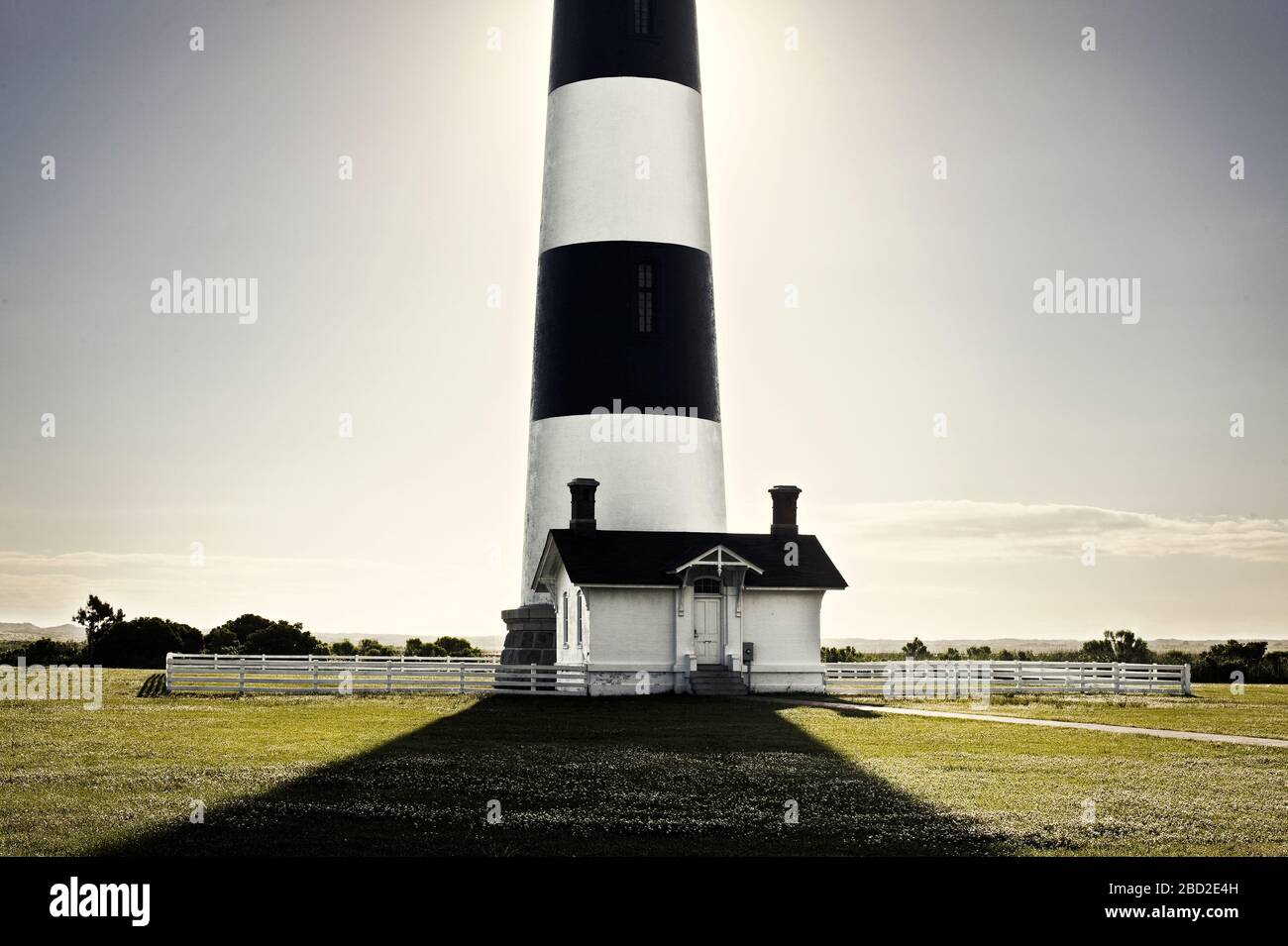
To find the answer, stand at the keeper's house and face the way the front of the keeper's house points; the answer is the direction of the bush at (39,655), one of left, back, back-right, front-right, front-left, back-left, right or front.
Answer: back-right

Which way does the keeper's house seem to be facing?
toward the camera

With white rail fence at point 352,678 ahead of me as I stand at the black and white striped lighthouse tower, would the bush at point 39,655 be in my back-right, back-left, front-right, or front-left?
front-right

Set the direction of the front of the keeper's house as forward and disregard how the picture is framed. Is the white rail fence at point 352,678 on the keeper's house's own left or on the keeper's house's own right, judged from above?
on the keeper's house's own right
